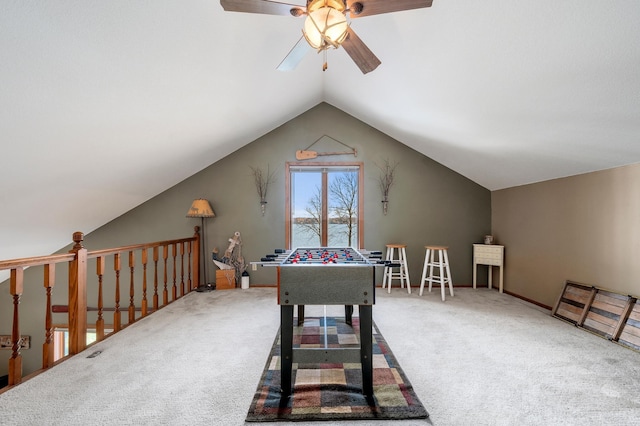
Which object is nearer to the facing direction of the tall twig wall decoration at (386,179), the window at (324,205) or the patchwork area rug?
the patchwork area rug

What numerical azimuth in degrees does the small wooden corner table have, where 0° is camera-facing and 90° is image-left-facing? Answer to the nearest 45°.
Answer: approximately 45°

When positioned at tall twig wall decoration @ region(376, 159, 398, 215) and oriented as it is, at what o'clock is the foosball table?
The foosball table is roughly at 12 o'clock from the tall twig wall decoration.

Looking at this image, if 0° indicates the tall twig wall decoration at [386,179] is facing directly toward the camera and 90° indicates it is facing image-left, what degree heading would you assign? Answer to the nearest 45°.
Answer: approximately 0°

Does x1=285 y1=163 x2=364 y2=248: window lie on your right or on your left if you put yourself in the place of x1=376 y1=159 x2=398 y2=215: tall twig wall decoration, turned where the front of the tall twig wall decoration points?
on your right

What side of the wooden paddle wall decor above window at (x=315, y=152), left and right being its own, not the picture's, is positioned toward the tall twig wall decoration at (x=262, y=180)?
right
